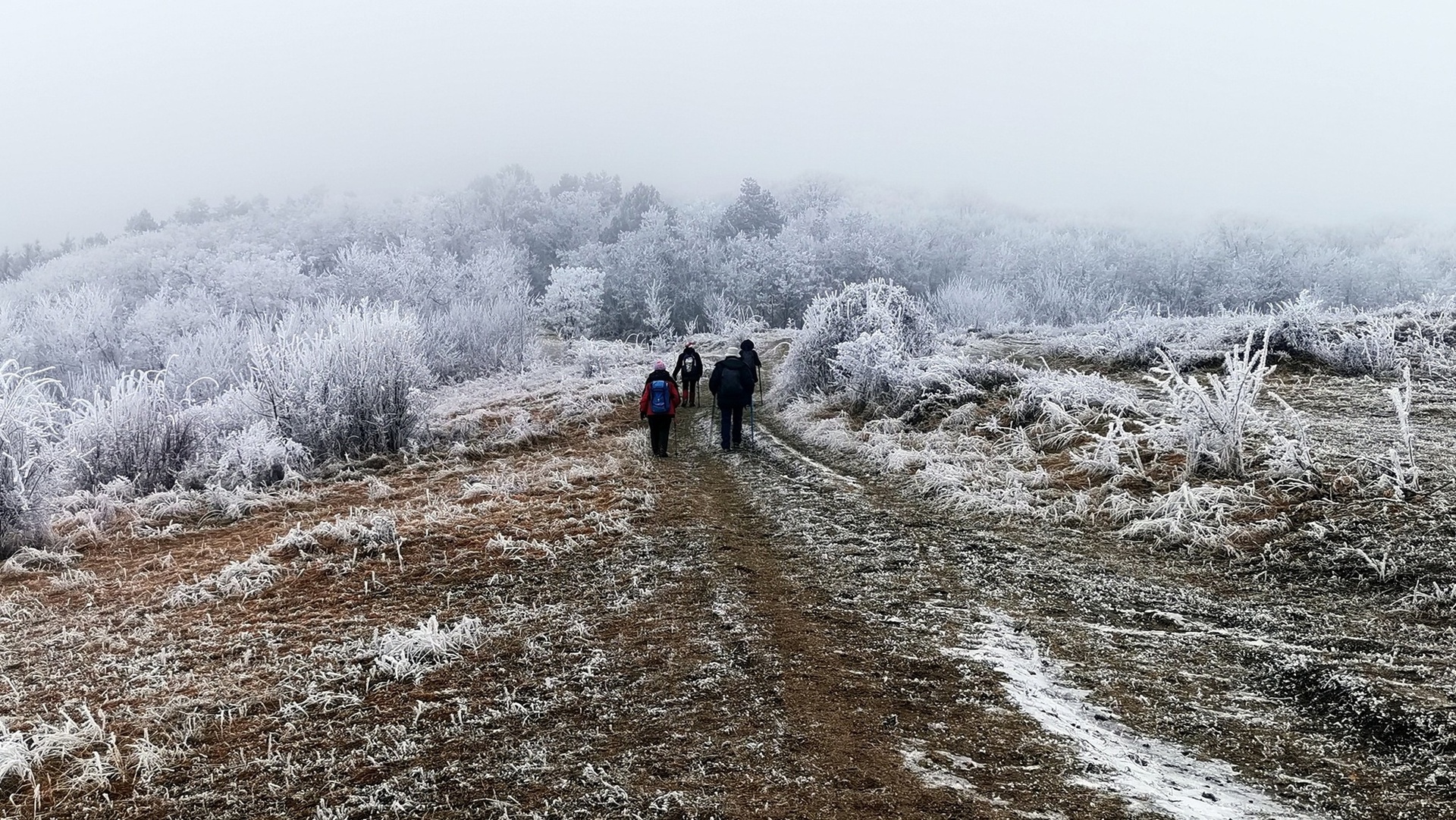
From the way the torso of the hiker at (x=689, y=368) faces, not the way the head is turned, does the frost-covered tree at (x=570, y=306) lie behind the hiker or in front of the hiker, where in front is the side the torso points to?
in front

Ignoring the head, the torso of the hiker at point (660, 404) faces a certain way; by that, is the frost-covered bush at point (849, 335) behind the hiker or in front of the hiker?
in front

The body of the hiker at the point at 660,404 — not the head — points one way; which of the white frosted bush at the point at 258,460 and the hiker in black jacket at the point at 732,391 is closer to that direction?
the hiker in black jacket

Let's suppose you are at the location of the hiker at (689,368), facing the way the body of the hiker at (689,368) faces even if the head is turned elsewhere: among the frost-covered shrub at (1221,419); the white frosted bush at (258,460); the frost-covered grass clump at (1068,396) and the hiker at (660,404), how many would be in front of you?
0

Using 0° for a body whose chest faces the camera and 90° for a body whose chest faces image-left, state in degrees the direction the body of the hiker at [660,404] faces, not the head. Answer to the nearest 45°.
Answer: approximately 180°

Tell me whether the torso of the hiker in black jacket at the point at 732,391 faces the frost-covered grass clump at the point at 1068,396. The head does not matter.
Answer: no

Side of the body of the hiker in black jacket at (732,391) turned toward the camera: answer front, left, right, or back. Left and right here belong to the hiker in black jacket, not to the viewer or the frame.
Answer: back

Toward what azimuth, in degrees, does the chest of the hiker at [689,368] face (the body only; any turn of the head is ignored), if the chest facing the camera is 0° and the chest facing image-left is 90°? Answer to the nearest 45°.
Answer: approximately 180°

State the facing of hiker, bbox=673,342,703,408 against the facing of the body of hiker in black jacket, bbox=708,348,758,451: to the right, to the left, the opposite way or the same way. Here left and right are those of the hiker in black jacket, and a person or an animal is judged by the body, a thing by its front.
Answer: the same way

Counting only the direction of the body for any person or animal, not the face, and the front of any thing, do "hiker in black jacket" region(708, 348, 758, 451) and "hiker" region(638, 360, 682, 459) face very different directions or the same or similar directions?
same or similar directions

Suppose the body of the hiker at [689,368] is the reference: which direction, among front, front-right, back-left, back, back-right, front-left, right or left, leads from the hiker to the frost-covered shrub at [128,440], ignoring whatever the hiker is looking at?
back-left

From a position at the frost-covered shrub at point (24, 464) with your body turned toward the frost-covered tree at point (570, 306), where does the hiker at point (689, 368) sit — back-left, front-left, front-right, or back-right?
front-right

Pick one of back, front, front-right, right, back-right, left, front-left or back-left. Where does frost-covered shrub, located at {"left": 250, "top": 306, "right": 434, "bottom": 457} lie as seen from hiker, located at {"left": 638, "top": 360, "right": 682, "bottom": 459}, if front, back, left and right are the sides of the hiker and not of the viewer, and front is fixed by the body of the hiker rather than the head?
left

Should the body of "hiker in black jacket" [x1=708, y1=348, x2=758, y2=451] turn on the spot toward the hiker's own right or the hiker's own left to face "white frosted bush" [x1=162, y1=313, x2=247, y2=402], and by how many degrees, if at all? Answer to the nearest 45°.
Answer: approximately 45° to the hiker's own left
